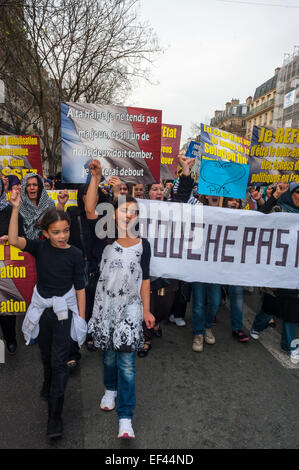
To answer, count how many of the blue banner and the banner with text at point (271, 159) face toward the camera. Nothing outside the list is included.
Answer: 2

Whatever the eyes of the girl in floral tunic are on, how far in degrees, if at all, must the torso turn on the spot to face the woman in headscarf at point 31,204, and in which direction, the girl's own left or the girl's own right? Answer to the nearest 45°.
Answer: approximately 135° to the girl's own right

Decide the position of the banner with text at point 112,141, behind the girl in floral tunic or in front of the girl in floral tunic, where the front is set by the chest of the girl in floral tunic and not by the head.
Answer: behind

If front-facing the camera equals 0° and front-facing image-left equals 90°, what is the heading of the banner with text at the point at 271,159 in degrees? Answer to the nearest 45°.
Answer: approximately 0°

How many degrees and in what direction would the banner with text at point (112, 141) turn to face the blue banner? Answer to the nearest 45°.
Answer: approximately 90° to its left

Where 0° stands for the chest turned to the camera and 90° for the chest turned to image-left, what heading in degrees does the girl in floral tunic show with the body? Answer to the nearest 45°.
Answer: approximately 0°

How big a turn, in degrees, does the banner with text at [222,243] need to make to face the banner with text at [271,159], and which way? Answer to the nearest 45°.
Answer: approximately 180°
